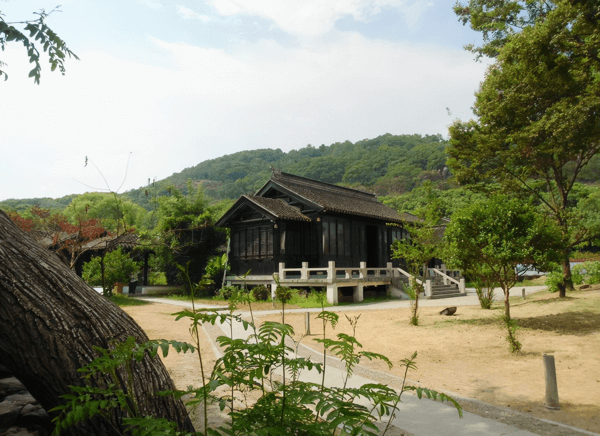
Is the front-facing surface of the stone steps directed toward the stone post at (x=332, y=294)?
no

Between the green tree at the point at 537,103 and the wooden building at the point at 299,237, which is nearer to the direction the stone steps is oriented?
the green tree

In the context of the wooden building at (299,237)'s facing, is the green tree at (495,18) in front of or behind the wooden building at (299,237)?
in front

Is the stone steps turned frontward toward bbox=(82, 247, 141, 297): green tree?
no

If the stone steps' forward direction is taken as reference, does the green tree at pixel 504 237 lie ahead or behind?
ahead

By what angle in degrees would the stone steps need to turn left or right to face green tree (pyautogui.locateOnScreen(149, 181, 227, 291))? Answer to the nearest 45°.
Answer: approximately 135° to its right

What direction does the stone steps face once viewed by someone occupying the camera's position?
facing the viewer and to the right of the viewer

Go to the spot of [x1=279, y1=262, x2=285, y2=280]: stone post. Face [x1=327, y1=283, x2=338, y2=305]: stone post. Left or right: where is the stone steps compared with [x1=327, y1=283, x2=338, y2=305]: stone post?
left

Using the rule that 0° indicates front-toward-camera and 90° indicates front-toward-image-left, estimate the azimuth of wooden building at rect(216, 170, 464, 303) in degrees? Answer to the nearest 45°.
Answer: approximately 315°

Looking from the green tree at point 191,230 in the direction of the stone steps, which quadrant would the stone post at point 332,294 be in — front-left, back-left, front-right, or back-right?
front-right

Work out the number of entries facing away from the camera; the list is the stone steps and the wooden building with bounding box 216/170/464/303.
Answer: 0

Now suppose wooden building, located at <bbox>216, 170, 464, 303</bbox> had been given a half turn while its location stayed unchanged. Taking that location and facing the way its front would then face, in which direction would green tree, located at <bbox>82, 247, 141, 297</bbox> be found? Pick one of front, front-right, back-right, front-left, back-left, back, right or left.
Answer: front-left

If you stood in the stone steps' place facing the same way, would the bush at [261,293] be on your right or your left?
on your right

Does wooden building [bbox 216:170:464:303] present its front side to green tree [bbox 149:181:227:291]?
no
